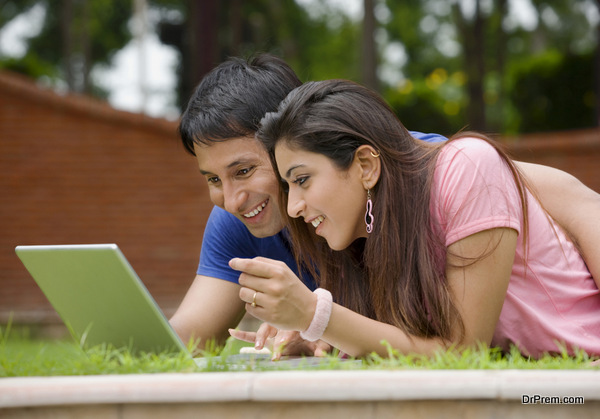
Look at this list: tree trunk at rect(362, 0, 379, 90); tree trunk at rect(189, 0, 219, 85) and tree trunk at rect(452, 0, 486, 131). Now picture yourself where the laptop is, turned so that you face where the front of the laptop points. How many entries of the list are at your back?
0

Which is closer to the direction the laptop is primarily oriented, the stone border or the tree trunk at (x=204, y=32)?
the tree trunk

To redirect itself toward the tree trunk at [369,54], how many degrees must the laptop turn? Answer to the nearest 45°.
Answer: approximately 45° to its left

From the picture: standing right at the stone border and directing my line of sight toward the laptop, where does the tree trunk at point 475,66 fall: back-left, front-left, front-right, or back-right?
front-right

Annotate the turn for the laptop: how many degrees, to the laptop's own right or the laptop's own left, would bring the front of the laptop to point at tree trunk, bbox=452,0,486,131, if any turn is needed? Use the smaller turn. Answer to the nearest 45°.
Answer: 0° — it already faces it

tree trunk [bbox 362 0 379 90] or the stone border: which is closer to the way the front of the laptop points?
the tree trunk

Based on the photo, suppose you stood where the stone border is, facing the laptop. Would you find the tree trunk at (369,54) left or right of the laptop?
right

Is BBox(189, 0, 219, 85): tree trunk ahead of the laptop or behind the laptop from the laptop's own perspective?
ahead

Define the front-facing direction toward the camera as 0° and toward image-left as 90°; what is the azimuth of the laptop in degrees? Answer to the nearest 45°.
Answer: approximately 225°

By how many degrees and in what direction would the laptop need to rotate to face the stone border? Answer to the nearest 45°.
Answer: approximately 90° to its right
